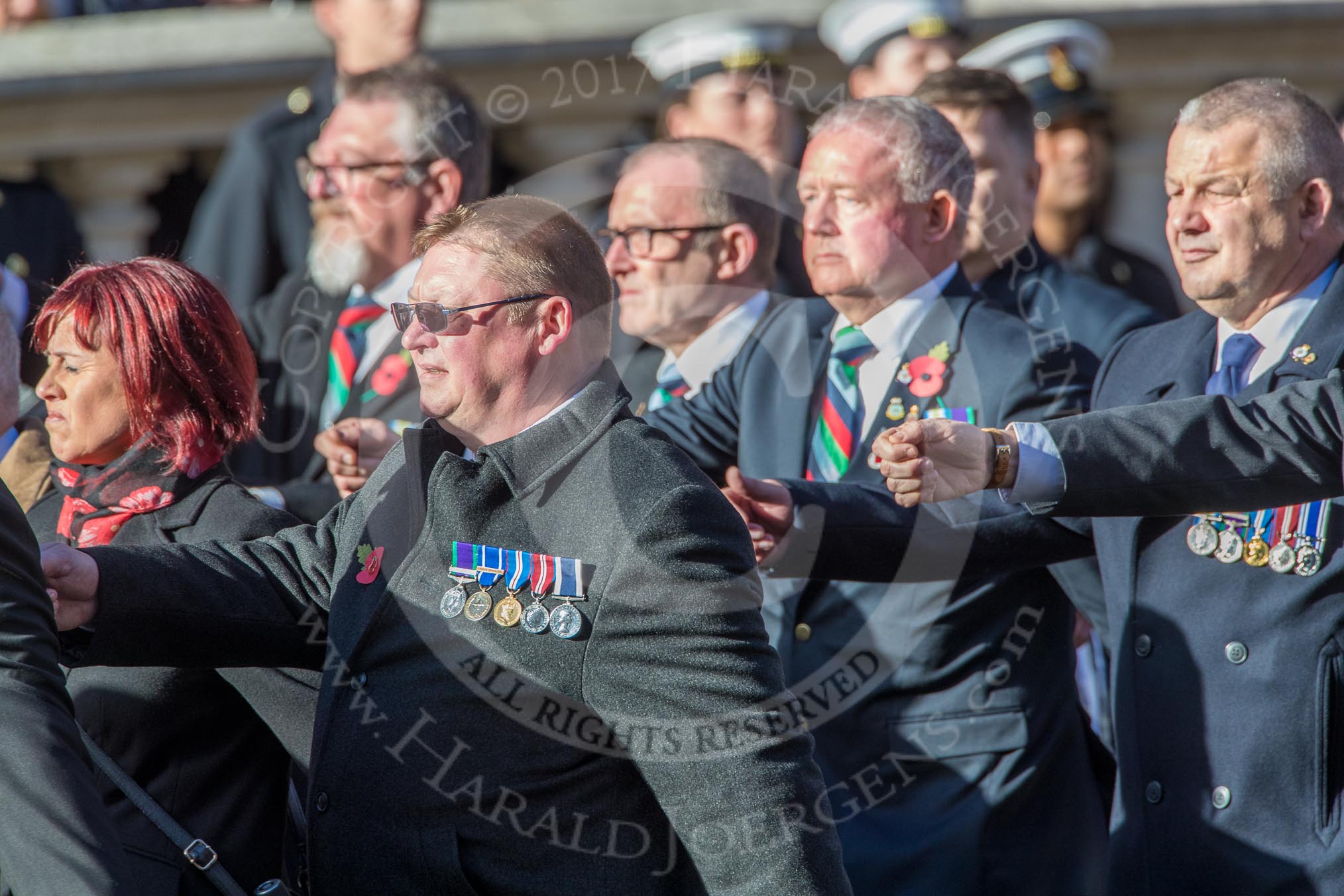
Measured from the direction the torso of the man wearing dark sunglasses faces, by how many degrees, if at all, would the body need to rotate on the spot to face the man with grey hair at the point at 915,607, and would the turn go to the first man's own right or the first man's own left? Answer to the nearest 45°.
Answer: approximately 180°

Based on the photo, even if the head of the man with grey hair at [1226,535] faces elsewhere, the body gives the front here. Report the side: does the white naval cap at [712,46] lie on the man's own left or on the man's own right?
on the man's own right

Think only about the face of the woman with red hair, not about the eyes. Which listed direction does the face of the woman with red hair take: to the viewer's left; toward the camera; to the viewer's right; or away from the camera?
to the viewer's left

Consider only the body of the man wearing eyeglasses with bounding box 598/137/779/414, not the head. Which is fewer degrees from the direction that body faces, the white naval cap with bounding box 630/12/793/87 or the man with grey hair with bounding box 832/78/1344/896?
the man with grey hair

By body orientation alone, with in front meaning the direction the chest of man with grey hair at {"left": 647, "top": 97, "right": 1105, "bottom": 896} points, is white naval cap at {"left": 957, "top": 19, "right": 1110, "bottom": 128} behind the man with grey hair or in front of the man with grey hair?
behind

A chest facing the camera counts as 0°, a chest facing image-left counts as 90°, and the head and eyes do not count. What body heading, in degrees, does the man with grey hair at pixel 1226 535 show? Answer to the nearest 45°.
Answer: approximately 45°

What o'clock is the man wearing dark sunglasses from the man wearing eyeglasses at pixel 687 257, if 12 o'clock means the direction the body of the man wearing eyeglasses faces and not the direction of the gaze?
The man wearing dark sunglasses is roughly at 11 o'clock from the man wearing eyeglasses.
